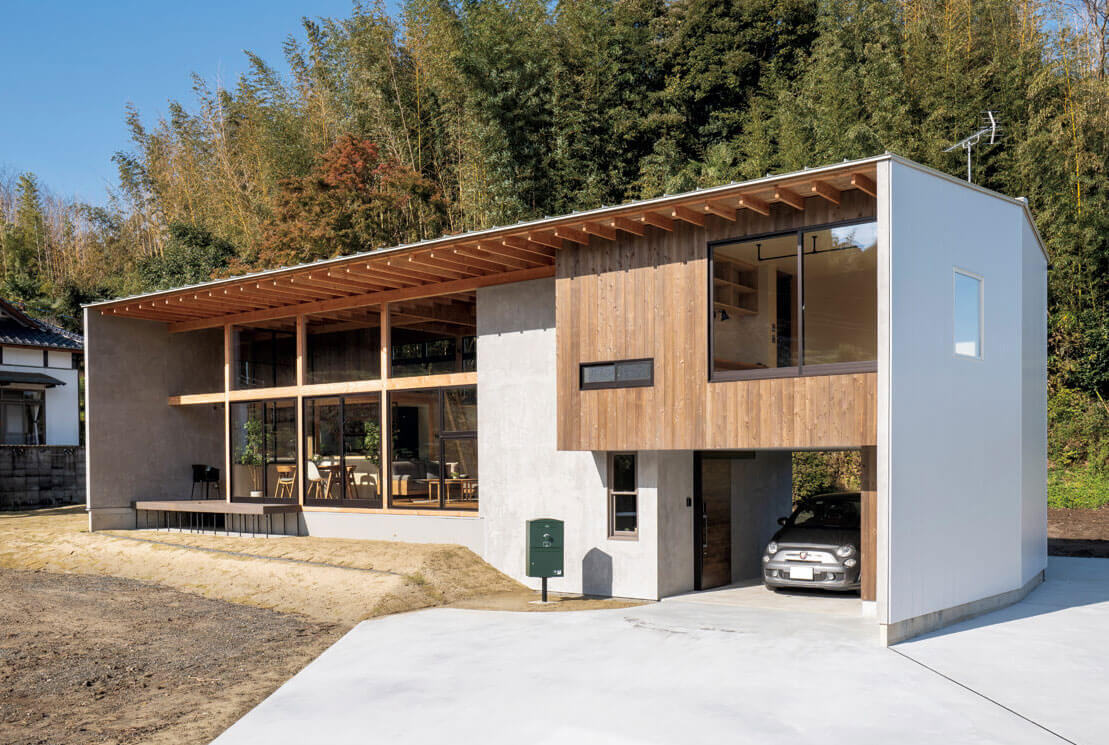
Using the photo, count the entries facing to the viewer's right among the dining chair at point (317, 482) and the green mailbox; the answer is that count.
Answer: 1

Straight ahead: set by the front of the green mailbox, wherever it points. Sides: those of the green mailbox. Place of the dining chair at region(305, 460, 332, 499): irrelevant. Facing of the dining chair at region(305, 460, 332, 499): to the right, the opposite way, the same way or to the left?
to the left

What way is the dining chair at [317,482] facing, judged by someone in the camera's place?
facing to the right of the viewer

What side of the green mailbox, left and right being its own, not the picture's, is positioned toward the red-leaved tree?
back

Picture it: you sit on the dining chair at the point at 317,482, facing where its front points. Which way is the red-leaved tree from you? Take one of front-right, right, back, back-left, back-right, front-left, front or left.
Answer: left
